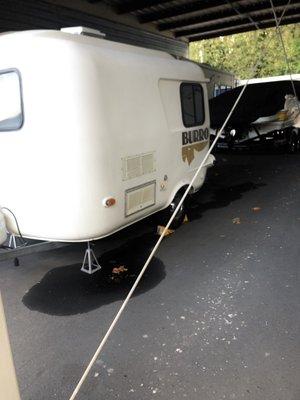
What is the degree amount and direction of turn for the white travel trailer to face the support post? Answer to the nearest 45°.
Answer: approximately 45° to its left
